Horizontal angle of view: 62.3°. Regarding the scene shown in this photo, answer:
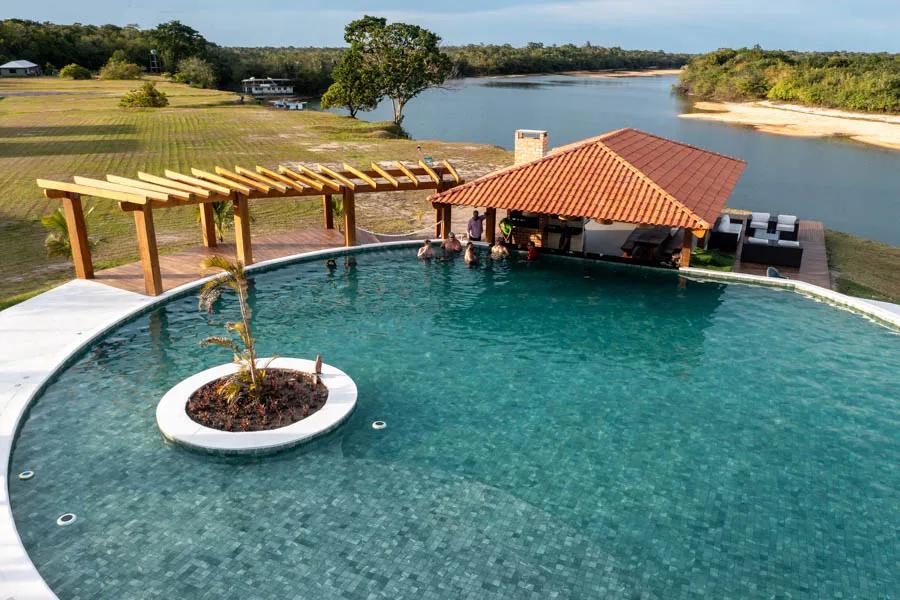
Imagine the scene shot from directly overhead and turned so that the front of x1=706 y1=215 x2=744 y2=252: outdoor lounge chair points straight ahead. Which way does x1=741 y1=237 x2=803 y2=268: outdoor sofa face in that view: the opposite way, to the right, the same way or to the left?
to the left

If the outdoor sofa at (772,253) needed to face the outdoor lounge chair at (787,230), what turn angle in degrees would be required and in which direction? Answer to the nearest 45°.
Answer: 0° — it already faces it

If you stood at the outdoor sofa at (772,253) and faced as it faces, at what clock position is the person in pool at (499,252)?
The person in pool is roughly at 8 o'clock from the outdoor sofa.

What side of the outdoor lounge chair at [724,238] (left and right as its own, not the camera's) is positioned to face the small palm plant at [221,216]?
back

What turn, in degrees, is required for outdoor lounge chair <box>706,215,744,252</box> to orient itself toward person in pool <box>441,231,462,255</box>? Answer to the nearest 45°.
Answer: approximately 135° to its right

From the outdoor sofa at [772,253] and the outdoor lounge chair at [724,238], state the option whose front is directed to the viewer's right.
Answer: the outdoor lounge chair at [724,238]

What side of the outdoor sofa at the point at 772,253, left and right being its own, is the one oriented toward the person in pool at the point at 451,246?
left

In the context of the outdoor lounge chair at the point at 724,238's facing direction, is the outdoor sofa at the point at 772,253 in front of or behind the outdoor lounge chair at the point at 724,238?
in front

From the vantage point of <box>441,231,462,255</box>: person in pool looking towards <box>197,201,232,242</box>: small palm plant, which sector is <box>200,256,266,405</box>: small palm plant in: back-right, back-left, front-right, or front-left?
front-left

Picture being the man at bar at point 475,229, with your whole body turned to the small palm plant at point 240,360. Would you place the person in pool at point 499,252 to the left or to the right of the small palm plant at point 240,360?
left

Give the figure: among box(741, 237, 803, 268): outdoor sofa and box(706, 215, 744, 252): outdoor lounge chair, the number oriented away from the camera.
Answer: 1

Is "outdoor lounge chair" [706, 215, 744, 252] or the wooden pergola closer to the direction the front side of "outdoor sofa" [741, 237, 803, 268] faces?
the outdoor lounge chair

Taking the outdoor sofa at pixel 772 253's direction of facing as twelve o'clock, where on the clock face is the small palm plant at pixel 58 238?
The small palm plant is roughly at 8 o'clock from the outdoor sofa.

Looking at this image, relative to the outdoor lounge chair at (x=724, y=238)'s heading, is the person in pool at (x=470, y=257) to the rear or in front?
to the rear

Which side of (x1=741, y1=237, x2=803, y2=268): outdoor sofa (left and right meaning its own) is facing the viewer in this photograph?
back

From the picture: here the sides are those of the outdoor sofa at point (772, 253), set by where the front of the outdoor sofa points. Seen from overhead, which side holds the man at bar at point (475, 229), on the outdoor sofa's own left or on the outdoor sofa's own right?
on the outdoor sofa's own left

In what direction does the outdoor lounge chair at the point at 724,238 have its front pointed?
to the viewer's right
